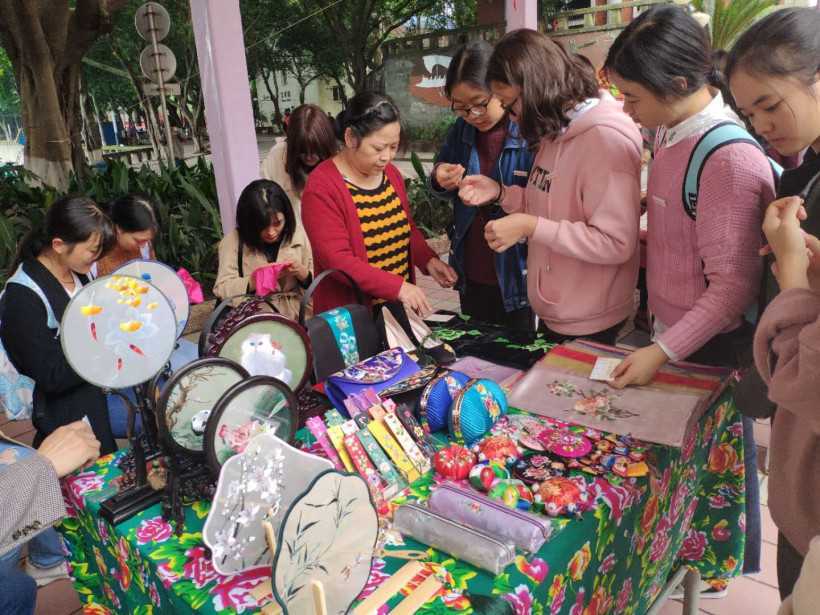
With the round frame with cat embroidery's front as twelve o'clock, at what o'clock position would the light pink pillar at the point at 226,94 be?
The light pink pillar is roughly at 6 o'clock from the round frame with cat embroidery.

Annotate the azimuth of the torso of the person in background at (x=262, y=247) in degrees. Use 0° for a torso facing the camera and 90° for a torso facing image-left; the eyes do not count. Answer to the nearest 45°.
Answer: approximately 0°

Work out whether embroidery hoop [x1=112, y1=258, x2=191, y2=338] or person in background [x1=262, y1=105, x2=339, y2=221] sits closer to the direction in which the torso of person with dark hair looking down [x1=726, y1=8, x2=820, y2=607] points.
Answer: the embroidery hoop

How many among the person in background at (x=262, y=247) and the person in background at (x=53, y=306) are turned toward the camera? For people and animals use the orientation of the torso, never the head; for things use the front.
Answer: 1

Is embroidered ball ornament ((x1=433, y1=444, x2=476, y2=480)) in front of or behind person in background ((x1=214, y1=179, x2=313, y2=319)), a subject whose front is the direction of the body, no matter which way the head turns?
in front

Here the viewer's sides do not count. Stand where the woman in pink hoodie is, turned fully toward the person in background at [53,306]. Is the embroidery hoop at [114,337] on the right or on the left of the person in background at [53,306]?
left

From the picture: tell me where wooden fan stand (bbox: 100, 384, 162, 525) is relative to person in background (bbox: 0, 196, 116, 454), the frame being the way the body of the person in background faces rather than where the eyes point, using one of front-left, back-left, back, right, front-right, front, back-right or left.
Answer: right

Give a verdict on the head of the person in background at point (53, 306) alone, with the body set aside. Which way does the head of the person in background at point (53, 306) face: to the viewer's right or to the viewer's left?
to the viewer's right

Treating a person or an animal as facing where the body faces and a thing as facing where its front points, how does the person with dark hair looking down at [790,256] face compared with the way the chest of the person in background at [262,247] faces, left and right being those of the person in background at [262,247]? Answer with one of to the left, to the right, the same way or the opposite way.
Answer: to the right

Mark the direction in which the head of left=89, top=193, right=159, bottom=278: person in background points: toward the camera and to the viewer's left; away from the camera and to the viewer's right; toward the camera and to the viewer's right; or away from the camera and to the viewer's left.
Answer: toward the camera and to the viewer's right

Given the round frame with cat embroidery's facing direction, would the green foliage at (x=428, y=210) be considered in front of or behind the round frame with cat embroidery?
behind

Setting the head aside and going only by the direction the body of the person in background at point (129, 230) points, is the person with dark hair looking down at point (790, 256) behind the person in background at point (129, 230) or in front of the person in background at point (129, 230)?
in front
